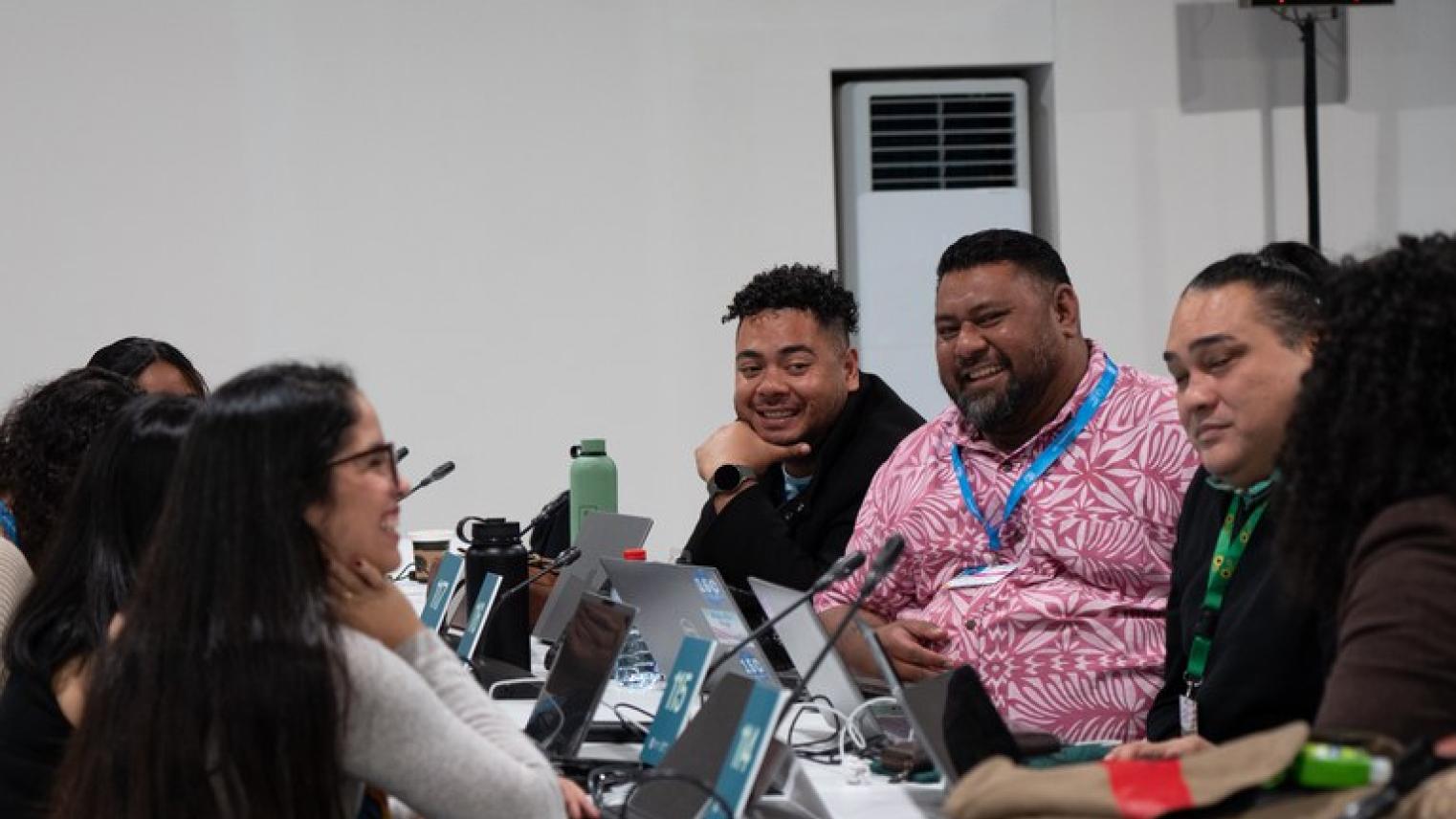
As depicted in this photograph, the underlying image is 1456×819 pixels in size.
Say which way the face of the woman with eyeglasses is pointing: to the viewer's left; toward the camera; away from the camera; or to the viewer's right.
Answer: to the viewer's right

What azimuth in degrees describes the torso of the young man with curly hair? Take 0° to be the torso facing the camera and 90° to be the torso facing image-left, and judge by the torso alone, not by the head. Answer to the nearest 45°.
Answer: approximately 45°

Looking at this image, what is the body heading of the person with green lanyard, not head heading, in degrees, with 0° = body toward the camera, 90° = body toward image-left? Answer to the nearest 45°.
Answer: approximately 45°

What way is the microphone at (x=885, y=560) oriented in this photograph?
to the viewer's right

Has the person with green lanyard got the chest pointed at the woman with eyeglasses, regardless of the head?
yes

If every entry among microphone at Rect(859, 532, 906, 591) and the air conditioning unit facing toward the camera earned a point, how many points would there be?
1

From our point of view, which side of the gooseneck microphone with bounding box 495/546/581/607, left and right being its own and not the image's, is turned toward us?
right

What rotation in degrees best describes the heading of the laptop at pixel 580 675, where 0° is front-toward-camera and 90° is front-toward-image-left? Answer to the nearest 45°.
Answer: approximately 45°

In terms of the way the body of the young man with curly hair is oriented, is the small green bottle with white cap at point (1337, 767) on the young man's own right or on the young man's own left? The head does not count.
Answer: on the young man's own left
